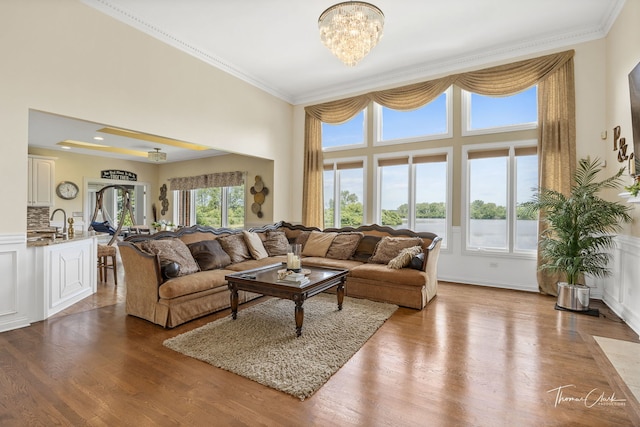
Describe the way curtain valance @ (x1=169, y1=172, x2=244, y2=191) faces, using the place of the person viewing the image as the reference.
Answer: facing the viewer and to the left of the viewer

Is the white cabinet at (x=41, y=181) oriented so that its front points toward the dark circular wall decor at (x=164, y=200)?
no

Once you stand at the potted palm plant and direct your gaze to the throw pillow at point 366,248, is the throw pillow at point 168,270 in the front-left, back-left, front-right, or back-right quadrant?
front-left

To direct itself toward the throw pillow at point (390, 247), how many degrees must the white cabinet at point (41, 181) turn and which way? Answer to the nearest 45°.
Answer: approximately 45° to its left

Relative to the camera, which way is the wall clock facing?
toward the camera

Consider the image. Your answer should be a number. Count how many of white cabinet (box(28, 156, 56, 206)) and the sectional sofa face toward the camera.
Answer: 2

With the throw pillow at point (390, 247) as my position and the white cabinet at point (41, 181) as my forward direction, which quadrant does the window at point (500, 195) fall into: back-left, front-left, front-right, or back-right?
back-right

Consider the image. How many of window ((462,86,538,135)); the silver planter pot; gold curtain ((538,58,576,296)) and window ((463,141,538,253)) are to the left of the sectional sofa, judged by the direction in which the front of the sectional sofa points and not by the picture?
4

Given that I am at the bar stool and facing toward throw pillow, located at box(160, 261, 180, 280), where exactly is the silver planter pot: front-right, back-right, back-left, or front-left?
front-left

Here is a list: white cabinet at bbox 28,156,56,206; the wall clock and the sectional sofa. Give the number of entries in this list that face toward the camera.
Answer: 3

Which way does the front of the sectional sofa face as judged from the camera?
facing the viewer

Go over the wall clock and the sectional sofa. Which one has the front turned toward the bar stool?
the wall clock

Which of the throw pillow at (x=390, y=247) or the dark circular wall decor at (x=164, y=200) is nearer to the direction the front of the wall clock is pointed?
the throw pillow

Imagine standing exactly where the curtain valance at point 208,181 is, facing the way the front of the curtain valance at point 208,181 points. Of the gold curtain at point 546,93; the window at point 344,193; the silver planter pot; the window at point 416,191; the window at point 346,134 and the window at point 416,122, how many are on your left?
6

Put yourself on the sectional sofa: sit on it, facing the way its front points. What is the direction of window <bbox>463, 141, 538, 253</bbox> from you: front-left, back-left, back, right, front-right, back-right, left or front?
left

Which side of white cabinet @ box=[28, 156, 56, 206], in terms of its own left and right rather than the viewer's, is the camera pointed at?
front

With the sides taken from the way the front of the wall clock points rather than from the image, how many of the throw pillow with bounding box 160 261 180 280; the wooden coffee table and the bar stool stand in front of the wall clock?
3

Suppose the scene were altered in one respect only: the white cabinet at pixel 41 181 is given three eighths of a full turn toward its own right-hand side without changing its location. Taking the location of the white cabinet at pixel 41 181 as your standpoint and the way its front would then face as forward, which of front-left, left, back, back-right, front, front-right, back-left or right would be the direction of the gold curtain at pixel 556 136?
back

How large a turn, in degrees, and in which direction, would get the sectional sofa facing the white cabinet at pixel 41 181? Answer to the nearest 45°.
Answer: approximately 135° to its right
